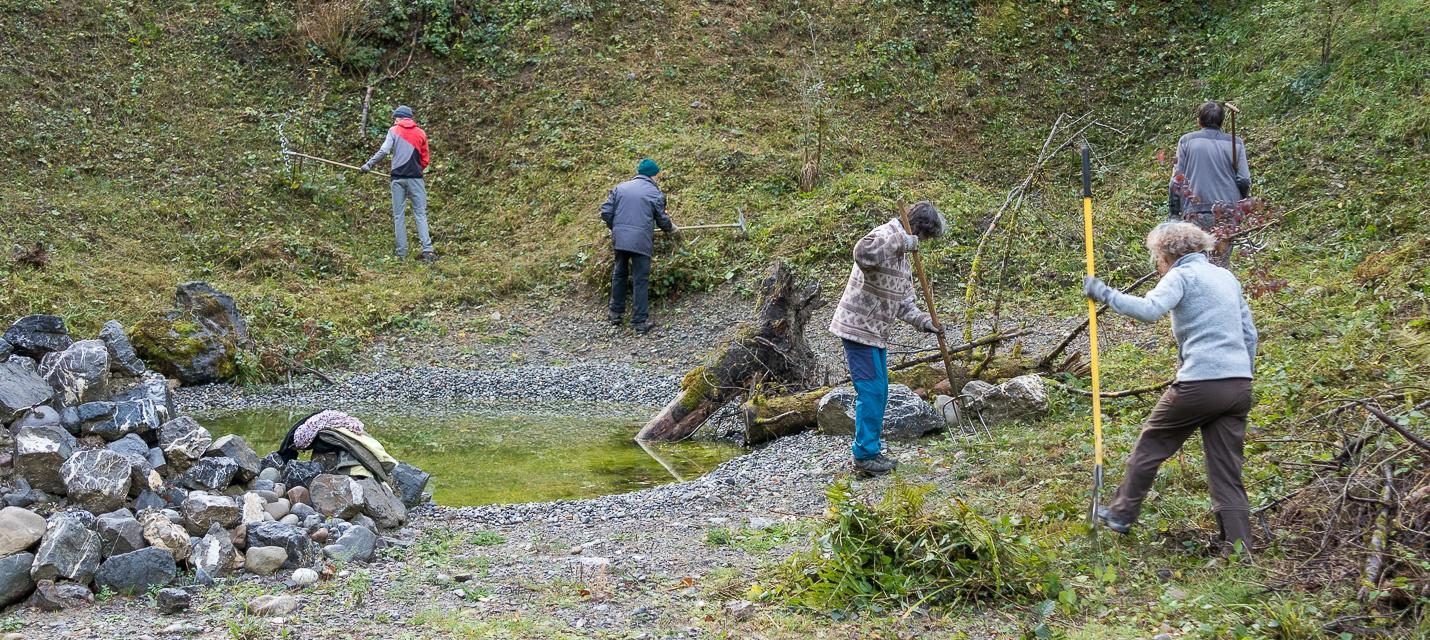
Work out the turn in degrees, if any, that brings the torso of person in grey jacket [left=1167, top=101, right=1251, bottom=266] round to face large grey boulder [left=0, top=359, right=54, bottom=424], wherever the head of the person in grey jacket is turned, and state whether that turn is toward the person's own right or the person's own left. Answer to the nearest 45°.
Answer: approximately 135° to the person's own left

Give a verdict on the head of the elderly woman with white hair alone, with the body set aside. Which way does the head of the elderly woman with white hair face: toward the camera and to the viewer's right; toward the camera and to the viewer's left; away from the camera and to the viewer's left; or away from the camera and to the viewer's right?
away from the camera and to the viewer's left

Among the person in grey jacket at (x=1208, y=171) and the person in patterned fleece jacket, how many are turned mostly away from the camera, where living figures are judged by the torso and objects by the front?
1

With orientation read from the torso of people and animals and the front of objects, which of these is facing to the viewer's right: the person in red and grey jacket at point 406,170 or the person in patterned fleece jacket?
the person in patterned fleece jacket

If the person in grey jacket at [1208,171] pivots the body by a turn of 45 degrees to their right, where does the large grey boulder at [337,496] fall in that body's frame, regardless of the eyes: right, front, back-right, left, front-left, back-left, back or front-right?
back

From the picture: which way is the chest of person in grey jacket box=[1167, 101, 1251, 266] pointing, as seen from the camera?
away from the camera

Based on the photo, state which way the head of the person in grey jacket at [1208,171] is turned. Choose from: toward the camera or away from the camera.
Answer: away from the camera

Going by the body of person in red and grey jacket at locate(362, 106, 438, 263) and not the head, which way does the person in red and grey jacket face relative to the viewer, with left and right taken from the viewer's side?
facing away from the viewer and to the left of the viewer

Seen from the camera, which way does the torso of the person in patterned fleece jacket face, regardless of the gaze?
to the viewer's right

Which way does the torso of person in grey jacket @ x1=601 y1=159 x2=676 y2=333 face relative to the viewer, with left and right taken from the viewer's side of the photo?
facing away from the viewer and to the right of the viewer

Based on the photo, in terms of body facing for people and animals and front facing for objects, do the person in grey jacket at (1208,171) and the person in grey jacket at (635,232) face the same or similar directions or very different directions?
same or similar directions

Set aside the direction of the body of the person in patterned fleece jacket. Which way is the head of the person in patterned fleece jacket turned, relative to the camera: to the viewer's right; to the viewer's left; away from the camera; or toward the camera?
to the viewer's right

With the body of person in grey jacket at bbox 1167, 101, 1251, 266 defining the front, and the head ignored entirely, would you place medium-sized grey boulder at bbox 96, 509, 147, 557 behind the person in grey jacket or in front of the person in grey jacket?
behind

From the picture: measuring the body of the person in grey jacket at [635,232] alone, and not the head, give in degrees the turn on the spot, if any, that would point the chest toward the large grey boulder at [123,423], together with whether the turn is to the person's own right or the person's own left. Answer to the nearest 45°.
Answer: approximately 180°

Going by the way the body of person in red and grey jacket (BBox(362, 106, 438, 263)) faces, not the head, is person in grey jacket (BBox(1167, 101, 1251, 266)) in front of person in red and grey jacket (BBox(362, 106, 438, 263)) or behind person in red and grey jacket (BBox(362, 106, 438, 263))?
behind

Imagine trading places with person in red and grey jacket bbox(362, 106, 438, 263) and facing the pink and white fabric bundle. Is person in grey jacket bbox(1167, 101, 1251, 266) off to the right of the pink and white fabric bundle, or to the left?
left
